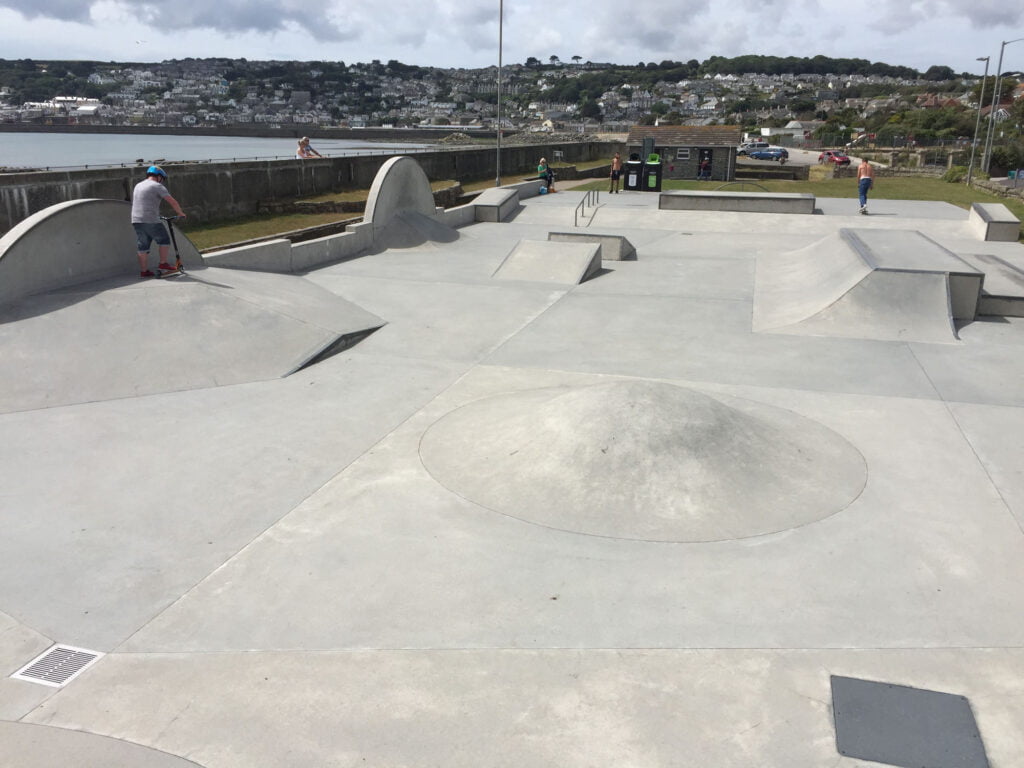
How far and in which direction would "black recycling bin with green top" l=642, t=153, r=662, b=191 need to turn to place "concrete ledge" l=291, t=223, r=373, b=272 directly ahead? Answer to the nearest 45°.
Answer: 0° — it already faces it

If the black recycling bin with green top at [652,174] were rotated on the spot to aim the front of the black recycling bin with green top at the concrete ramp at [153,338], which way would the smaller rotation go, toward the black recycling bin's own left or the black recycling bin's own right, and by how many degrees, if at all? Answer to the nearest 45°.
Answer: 0° — it already faces it

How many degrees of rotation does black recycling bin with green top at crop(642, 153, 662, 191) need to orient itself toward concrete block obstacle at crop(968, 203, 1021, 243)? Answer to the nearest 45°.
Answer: approximately 45° to its left

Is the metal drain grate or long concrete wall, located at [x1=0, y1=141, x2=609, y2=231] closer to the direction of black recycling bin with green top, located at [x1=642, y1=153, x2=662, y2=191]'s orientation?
the metal drain grate

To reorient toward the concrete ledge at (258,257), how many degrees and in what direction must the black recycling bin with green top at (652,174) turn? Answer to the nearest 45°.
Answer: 0° — it already faces it

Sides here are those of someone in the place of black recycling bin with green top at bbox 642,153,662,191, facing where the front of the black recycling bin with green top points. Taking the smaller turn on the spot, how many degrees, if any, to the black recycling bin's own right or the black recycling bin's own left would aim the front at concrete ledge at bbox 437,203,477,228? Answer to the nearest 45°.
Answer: approximately 45° to the black recycling bin's own right

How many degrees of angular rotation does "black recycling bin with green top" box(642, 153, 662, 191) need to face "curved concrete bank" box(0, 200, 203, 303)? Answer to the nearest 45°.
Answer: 0° — it already faces it

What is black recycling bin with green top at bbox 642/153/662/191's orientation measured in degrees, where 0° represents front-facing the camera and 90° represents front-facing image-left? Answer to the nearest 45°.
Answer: approximately 0°

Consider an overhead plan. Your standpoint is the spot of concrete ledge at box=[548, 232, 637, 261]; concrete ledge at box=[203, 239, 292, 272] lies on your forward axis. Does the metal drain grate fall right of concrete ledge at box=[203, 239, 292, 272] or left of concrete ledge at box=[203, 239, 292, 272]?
left

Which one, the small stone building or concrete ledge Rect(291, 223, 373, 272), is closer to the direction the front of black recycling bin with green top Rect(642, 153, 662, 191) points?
the concrete ledge
